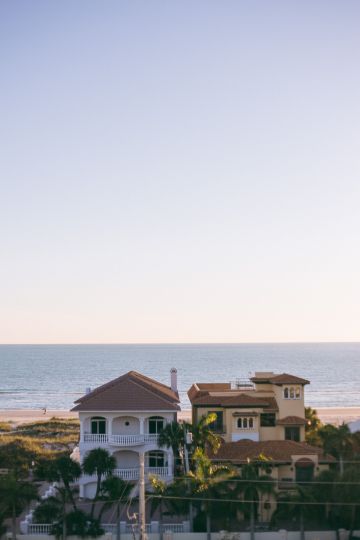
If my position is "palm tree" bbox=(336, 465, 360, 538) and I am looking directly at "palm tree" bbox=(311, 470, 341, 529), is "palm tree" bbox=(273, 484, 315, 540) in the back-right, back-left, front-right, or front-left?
front-left

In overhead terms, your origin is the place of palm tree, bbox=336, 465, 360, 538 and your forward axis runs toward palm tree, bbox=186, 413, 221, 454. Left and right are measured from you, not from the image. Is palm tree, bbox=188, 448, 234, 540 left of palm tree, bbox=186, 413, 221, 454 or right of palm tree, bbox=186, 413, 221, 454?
left

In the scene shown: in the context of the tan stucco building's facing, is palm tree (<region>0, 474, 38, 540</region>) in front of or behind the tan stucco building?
in front

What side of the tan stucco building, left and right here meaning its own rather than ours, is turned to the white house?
right

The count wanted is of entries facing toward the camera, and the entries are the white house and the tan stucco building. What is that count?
2

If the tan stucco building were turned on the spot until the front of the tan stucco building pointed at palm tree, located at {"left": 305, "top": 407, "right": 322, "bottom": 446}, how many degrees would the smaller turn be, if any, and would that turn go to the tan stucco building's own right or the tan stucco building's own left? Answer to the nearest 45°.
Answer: approximately 135° to the tan stucco building's own left

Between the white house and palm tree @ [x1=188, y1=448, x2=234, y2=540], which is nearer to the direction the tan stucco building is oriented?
the palm tree

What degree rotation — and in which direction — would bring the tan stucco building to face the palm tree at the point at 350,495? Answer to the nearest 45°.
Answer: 0° — it already faces it

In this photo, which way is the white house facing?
toward the camera

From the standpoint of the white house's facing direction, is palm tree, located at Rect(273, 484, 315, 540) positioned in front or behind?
in front

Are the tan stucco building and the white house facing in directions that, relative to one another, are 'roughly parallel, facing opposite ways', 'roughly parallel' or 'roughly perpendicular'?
roughly parallel

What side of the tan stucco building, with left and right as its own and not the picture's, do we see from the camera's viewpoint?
front

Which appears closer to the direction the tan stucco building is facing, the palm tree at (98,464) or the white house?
the palm tree

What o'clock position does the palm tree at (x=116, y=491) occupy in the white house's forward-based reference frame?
The palm tree is roughly at 12 o'clock from the white house.
